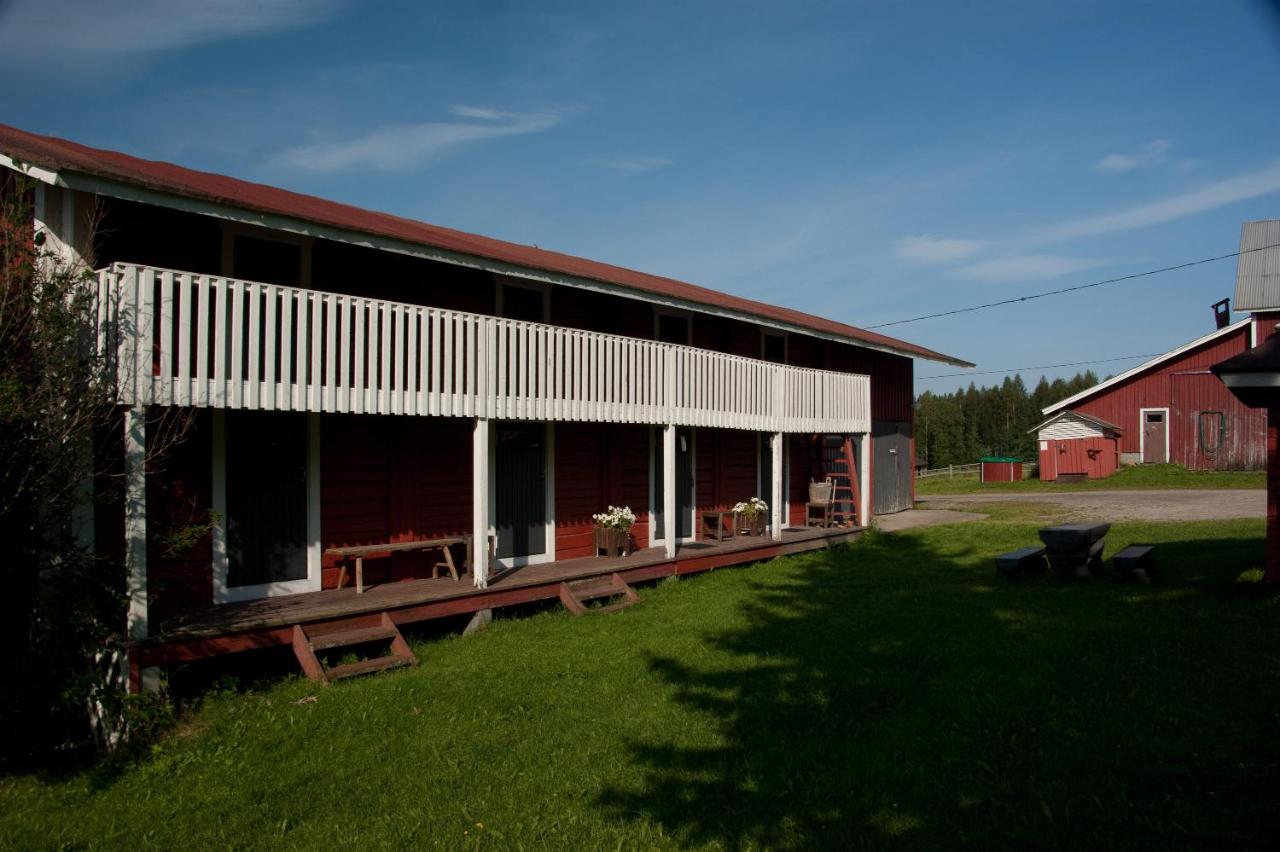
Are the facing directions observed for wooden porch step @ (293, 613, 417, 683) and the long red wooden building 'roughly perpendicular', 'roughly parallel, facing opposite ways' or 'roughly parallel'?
roughly parallel

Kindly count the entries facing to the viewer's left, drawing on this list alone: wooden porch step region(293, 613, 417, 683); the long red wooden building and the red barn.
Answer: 0

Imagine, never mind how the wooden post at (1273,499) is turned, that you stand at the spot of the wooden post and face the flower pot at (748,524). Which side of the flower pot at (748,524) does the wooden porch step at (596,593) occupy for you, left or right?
left

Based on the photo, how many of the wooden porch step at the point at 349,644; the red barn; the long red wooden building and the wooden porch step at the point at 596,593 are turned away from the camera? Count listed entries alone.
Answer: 0

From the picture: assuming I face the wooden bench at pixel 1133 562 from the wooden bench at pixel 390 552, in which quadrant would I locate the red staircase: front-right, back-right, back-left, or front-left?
front-left

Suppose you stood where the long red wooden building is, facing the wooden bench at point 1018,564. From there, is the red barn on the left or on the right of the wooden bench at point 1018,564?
left

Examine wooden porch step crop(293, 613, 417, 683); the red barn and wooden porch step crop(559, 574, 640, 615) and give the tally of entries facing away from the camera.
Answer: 0

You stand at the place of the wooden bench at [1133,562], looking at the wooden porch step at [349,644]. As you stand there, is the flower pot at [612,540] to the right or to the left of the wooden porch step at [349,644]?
right

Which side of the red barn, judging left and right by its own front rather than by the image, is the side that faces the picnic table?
front

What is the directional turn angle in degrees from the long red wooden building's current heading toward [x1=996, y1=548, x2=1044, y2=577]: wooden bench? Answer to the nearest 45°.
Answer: approximately 45° to its left

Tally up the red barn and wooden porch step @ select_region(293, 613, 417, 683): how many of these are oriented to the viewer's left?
0

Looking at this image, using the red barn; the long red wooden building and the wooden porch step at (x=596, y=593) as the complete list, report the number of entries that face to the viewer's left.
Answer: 0

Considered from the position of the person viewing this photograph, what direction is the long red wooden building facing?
facing the viewer and to the right of the viewer

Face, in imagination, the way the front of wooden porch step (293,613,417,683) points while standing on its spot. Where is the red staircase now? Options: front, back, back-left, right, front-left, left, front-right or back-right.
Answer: left

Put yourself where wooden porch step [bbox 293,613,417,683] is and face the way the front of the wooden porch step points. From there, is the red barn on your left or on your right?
on your left

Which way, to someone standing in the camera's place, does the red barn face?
facing the viewer

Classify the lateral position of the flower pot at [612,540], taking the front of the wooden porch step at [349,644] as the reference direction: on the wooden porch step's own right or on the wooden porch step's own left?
on the wooden porch step's own left

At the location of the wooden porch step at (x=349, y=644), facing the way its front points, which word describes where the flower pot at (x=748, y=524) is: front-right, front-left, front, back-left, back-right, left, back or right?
left

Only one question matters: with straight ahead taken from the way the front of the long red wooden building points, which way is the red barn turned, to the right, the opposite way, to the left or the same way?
to the right

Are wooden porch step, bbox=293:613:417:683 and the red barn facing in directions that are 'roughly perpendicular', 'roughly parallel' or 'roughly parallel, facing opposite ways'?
roughly perpendicular

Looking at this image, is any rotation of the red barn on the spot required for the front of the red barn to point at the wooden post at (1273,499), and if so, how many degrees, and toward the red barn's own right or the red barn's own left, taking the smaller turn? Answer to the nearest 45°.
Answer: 0° — it already faces it
